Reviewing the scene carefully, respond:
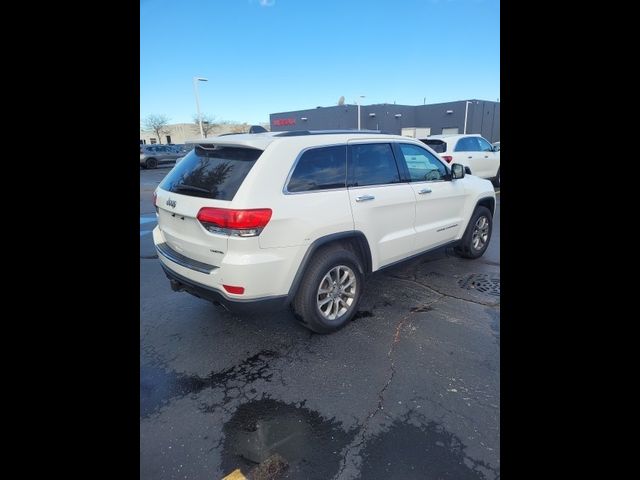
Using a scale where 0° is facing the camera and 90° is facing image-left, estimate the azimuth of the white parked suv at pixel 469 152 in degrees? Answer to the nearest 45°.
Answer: approximately 225°

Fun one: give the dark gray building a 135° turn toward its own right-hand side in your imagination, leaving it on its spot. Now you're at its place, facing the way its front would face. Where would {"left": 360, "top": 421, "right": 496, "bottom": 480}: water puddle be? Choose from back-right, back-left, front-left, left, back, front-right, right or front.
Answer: back

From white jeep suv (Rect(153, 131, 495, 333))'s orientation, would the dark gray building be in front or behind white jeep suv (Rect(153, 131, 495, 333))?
in front

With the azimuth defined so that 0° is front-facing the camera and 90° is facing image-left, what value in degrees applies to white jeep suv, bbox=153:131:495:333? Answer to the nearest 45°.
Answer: approximately 225°

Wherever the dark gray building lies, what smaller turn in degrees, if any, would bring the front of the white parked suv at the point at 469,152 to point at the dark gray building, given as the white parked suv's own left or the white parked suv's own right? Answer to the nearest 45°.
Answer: approximately 45° to the white parked suv's own left

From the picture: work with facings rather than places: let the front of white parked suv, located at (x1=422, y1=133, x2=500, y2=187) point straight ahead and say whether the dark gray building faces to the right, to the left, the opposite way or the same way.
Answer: the opposite way

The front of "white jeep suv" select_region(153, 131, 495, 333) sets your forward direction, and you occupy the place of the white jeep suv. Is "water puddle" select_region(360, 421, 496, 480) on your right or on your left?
on your right

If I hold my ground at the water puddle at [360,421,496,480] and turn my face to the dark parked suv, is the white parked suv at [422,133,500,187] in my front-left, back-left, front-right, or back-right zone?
front-right

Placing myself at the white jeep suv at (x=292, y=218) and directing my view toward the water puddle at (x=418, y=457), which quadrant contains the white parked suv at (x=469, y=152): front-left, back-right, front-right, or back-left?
back-left

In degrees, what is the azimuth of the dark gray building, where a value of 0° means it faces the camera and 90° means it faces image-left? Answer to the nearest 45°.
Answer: approximately 45°

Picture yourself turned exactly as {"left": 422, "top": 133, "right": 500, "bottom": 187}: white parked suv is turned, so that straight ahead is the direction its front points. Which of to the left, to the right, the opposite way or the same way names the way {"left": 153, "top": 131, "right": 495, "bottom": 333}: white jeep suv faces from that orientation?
the same way

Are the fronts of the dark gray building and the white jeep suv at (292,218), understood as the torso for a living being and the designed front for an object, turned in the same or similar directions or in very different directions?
very different directions

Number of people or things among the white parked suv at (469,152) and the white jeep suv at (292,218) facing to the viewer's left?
0
